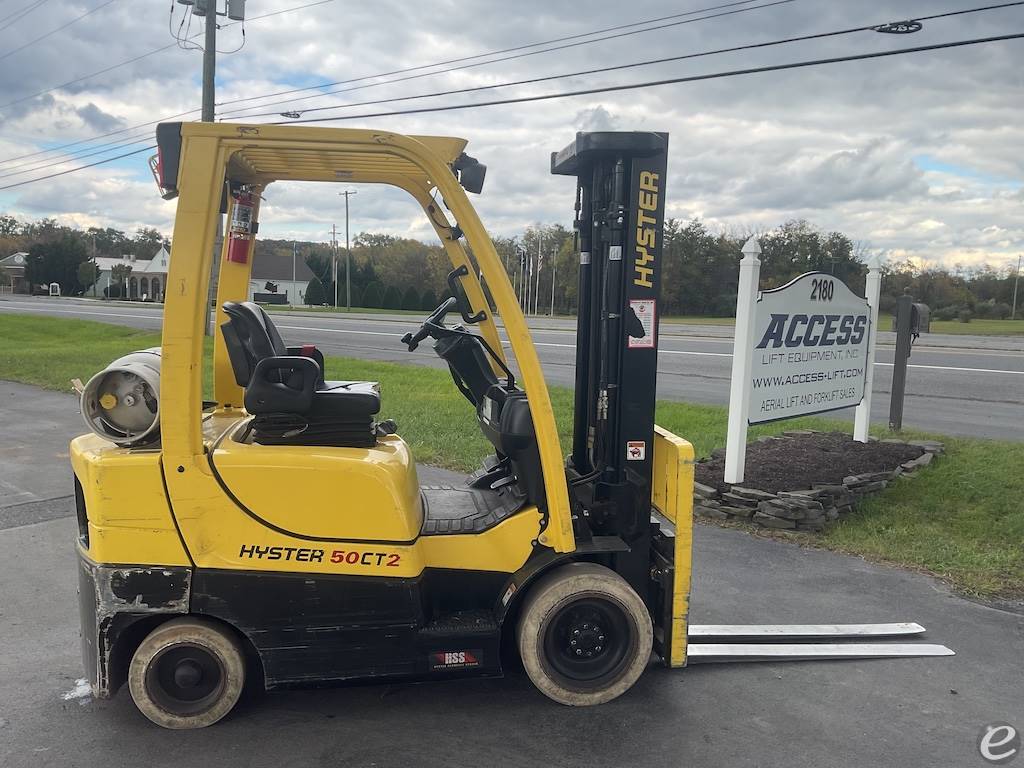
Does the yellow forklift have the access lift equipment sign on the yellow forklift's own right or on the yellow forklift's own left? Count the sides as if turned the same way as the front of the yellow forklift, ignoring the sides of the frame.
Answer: on the yellow forklift's own left

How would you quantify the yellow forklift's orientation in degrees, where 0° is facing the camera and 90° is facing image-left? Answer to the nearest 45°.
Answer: approximately 270°

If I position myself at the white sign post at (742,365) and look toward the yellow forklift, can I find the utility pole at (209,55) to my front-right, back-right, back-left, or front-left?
back-right

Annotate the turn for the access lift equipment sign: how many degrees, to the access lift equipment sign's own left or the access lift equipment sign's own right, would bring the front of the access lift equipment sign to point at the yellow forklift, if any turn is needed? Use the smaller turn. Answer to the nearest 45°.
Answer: approximately 45° to the access lift equipment sign's own right

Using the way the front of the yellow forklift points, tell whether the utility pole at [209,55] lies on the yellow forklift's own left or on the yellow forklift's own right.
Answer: on the yellow forklift's own left

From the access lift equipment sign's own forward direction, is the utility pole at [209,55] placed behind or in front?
behind

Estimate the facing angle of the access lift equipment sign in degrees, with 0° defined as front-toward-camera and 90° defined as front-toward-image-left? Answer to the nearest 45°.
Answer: approximately 315°
